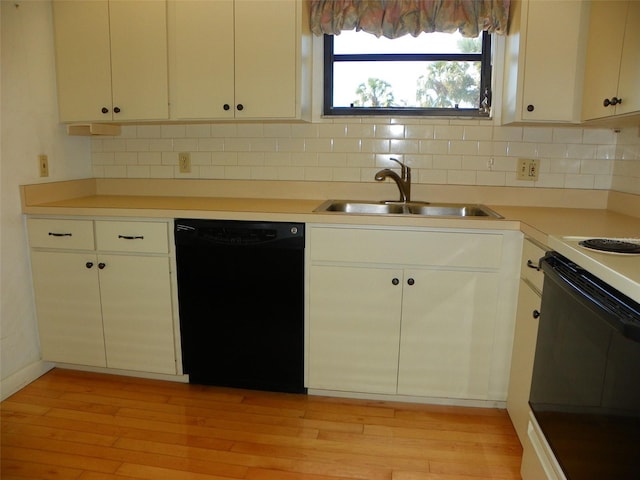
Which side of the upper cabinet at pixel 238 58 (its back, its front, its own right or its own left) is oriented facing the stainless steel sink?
left

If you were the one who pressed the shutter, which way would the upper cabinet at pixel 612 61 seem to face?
facing the viewer and to the left of the viewer

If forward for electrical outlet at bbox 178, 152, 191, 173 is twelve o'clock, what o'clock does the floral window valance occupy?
The floral window valance is roughly at 10 o'clock from the electrical outlet.

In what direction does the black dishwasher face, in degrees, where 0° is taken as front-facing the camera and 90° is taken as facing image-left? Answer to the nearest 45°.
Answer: approximately 0°

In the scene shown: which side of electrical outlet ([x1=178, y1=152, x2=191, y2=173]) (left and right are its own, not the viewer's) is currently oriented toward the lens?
front

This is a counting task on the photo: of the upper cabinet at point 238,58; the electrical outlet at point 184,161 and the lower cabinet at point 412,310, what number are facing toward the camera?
3

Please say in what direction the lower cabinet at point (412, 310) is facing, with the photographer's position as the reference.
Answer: facing the viewer

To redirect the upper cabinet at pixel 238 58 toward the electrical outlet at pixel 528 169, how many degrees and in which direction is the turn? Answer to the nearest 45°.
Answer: approximately 90° to its left

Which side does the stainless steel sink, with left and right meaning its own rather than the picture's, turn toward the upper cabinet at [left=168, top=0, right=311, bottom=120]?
right
